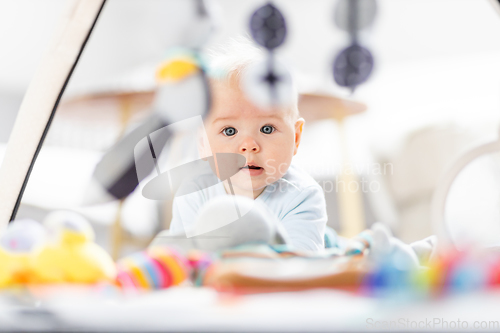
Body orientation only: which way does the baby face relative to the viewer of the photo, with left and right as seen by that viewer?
facing the viewer
